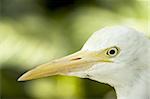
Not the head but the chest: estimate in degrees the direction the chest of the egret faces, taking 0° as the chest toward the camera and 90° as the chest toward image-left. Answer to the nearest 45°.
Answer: approximately 90°
